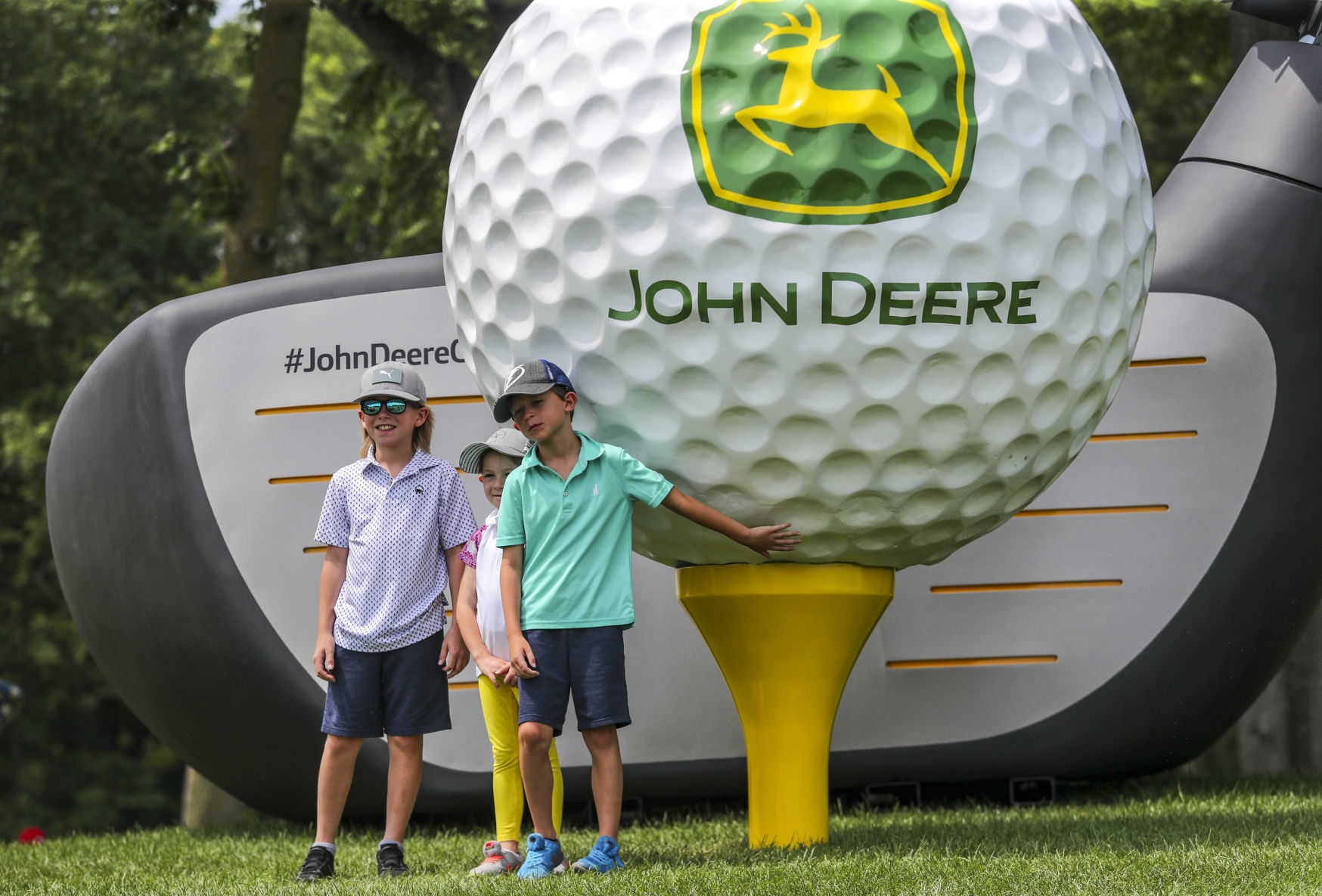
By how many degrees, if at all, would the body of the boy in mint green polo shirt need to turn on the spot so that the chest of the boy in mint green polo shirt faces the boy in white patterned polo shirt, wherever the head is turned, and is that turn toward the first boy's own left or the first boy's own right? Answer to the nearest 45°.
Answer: approximately 135° to the first boy's own right

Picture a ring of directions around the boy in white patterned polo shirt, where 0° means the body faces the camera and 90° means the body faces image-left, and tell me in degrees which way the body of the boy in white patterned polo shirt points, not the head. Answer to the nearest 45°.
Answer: approximately 0°

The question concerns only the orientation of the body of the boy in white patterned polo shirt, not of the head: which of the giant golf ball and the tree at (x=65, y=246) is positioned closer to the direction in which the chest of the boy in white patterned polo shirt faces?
the giant golf ball

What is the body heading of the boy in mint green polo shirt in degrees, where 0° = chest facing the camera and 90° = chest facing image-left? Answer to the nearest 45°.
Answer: approximately 0°

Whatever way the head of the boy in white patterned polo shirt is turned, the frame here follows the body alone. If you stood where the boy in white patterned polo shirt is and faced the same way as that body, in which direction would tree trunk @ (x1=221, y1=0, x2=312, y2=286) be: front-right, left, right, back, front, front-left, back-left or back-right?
back

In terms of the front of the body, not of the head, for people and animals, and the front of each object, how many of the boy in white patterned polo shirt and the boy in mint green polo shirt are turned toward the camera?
2

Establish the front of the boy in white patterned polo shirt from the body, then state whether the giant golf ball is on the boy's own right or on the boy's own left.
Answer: on the boy's own left

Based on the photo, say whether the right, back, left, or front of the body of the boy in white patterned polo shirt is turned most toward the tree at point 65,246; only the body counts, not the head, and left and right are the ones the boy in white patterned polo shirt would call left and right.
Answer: back

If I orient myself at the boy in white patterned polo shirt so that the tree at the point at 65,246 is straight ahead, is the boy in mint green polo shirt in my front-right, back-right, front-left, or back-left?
back-right
